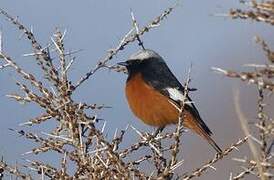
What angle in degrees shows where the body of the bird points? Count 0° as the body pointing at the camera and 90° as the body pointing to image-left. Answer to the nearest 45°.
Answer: approximately 90°
